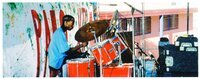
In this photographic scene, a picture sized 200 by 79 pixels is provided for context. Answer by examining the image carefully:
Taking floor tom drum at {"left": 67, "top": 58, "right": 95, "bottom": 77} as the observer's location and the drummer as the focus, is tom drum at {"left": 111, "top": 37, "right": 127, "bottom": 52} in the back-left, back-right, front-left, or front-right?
back-right

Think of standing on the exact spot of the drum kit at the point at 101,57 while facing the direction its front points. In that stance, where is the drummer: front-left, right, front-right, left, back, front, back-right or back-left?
back

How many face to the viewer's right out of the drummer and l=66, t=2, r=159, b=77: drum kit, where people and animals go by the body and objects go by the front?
2

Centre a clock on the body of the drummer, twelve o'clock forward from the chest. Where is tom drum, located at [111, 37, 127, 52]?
The tom drum is roughly at 12 o'clock from the drummer.

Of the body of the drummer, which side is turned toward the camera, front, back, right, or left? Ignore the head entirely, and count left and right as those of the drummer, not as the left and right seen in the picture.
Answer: right

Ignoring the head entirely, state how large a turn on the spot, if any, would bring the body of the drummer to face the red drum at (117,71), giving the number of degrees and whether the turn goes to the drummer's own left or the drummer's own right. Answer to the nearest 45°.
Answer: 0° — they already face it

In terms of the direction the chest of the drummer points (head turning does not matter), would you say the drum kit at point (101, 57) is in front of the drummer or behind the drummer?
in front
